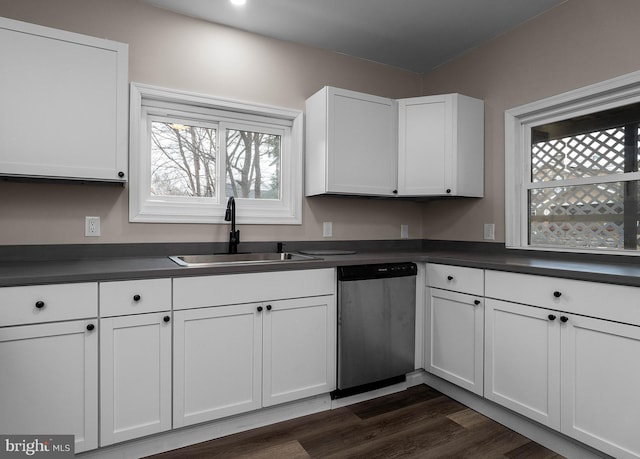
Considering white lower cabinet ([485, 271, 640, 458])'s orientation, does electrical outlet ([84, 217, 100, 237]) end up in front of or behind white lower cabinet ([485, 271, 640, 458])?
in front

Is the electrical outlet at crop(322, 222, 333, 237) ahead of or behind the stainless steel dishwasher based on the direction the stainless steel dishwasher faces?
behind

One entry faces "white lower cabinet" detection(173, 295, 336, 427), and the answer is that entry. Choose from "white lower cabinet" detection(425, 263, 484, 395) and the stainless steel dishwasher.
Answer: "white lower cabinet" detection(425, 263, 484, 395)

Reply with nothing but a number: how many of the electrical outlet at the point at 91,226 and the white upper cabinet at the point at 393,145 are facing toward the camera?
2

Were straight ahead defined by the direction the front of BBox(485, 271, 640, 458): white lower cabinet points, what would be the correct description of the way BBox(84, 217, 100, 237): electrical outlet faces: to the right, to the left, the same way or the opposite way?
to the left

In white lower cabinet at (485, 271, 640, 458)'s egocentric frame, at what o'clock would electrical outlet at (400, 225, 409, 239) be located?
The electrical outlet is roughly at 3 o'clock from the white lower cabinet.

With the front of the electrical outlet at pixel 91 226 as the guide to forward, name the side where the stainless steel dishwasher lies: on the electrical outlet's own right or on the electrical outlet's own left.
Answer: on the electrical outlet's own left

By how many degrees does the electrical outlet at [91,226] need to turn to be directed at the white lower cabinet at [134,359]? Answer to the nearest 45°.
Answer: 0° — it already faces it

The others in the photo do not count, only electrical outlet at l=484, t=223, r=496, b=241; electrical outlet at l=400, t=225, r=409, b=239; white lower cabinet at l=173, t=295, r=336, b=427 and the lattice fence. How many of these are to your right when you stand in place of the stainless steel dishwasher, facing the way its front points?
1

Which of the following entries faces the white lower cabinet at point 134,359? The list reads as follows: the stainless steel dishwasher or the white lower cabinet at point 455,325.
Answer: the white lower cabinet at point 455,325

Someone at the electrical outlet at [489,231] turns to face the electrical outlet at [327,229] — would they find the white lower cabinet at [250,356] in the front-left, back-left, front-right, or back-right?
front-left

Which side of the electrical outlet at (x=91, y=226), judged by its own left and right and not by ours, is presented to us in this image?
front

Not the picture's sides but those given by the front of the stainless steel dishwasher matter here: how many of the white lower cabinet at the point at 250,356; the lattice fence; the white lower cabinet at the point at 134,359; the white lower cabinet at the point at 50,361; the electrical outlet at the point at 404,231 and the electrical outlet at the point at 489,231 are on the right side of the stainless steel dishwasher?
3

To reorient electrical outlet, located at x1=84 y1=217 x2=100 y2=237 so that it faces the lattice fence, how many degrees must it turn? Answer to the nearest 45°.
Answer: approximately 45° to its left

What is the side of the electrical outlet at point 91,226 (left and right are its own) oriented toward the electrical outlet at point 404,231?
left

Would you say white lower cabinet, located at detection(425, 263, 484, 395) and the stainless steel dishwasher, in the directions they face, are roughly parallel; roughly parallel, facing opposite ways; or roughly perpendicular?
roughly perpendicular
